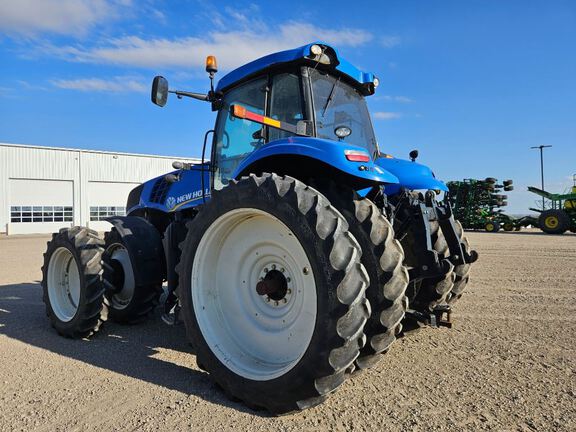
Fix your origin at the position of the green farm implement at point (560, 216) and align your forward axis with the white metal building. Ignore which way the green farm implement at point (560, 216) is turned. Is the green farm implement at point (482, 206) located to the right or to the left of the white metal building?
right

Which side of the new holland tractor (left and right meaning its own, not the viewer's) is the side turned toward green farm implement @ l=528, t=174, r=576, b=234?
right

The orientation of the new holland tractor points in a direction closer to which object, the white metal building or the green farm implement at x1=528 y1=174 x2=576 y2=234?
the white metal building

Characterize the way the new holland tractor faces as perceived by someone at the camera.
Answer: facing away from the viewer and to the left of the viewer

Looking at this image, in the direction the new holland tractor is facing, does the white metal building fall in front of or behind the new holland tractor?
in front

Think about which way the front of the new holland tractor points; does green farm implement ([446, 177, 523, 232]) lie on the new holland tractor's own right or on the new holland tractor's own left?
on the new holland tractor's own right
